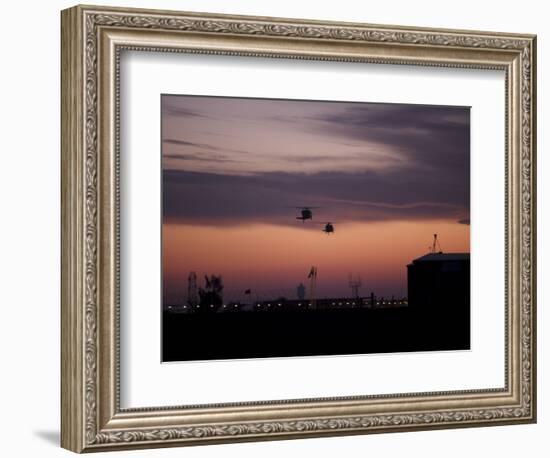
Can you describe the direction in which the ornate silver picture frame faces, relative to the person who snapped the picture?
facing the viewer and to the right of the viewer
